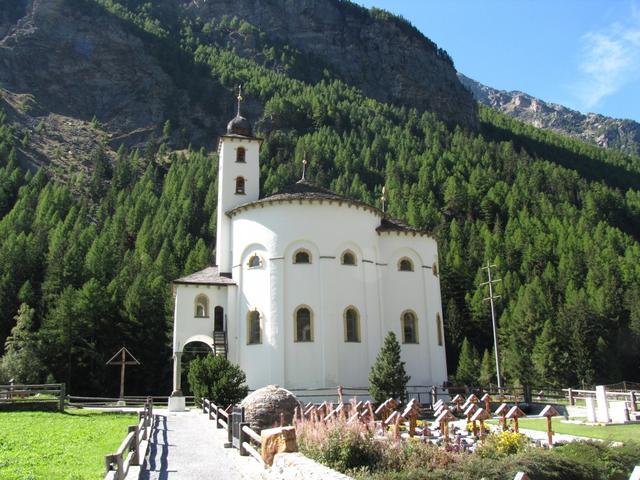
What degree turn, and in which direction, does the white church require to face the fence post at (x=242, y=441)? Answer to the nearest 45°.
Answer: approximately 90° to its left

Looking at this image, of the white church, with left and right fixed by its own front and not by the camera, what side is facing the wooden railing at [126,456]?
left

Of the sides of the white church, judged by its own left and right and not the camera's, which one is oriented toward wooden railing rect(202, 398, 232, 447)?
left

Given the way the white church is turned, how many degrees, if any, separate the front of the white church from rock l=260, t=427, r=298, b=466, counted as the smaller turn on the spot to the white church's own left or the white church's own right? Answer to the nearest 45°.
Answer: approximately 90° to the white church's own left

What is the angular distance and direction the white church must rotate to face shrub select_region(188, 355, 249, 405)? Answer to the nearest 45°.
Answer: approximately 45° to its left

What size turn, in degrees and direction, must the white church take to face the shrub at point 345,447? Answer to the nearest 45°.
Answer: approximately 90° to its left

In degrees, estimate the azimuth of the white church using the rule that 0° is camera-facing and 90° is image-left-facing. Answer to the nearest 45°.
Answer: approximately 90°

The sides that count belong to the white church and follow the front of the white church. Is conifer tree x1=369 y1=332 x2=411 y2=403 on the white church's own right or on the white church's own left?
on the white church's own left

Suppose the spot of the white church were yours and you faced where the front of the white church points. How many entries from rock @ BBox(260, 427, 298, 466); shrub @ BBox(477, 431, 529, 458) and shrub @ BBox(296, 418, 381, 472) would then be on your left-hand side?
3
